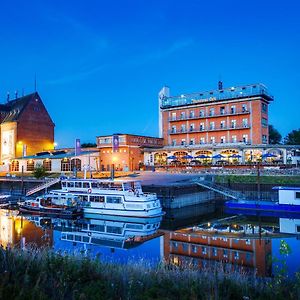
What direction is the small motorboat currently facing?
to the viewer's left
